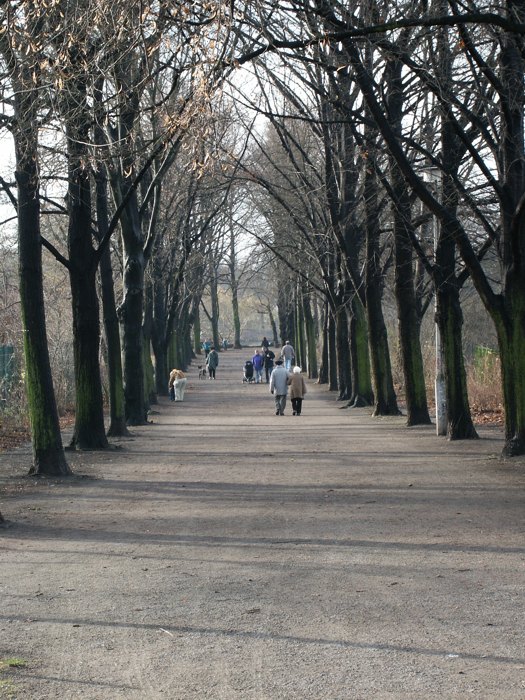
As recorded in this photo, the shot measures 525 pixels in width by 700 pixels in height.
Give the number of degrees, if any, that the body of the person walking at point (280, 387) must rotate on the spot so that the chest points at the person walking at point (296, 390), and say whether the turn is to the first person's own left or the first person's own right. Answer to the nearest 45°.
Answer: approximately 135° to the first person's own right

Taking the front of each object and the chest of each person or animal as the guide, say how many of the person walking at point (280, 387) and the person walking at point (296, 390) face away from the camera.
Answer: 2

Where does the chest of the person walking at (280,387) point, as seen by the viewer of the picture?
away from the camera

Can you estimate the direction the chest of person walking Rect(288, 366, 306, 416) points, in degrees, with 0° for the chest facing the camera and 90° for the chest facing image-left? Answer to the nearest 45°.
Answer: approximately 180°

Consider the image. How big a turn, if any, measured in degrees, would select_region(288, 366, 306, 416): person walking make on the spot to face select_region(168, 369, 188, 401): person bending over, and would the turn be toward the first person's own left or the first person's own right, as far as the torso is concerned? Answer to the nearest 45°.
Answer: approximately 45° to the first person's own left

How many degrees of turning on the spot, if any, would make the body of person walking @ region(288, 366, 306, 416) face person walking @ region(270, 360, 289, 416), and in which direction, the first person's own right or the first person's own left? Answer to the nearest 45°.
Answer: approximately 45° to the first person's own left
